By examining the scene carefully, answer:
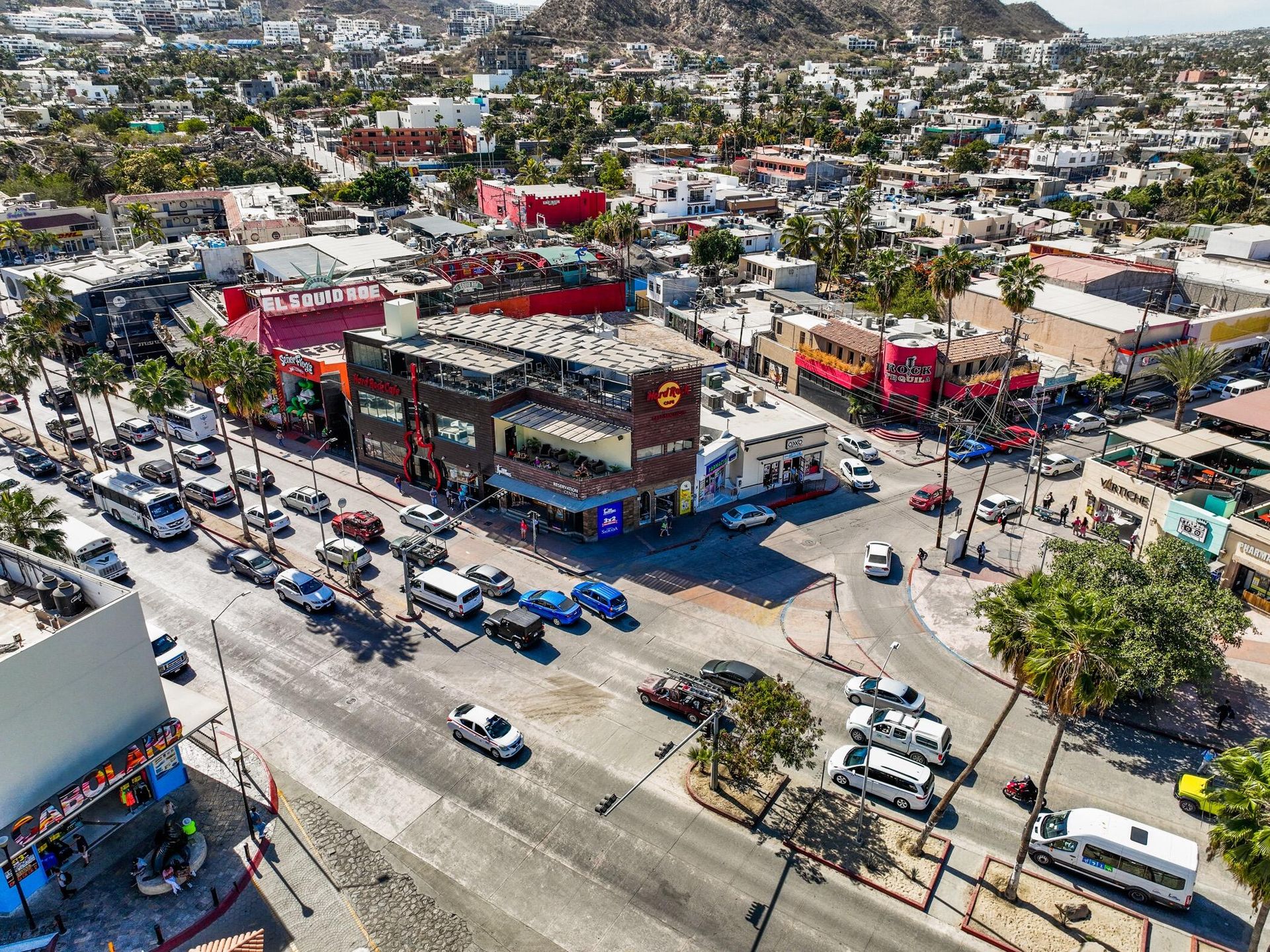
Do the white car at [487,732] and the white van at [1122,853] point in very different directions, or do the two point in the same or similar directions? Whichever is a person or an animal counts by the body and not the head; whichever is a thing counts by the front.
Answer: very different directions

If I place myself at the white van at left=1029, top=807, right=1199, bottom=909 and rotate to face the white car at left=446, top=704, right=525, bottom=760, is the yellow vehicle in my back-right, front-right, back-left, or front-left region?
back-right

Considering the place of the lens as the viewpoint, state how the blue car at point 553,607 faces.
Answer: facing away from the viewer and to the left of the viewer

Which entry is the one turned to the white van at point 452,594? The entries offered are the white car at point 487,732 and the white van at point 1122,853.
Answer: the white van at point 1122,853

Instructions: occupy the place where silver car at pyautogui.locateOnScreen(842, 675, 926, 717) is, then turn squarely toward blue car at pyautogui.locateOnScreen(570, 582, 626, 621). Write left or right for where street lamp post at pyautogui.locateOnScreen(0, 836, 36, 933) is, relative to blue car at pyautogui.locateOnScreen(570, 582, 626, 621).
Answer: left

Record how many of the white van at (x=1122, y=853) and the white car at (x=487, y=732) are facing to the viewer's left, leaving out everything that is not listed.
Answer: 1

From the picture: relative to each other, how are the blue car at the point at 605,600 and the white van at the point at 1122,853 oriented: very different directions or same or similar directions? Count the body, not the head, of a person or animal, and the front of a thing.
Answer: same or similar directions

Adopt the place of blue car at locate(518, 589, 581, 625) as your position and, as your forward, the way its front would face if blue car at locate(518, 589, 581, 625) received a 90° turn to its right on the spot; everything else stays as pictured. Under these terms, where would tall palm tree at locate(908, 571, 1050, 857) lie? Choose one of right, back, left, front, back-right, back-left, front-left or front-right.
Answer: right

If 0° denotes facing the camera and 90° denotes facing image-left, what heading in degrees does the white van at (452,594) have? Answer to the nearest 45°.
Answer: approximately 135°

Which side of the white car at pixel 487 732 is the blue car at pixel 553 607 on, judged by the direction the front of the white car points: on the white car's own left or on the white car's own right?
on the white car's own left

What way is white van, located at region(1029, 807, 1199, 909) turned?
to the viewer's left

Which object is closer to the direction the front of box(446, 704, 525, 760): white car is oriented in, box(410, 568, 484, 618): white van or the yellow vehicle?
the yellow vehicle

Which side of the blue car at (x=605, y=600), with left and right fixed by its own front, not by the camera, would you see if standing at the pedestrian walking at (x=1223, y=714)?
back
